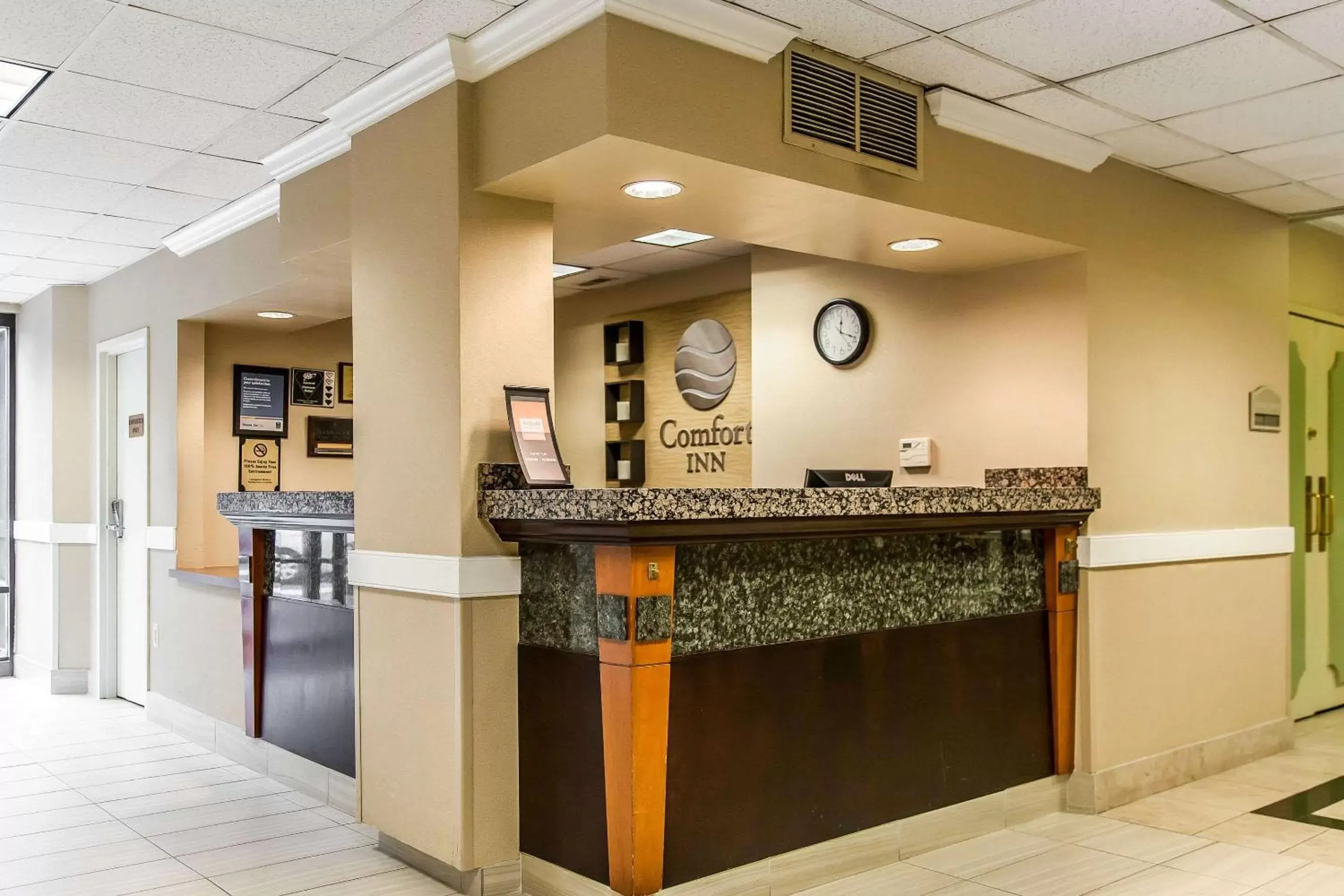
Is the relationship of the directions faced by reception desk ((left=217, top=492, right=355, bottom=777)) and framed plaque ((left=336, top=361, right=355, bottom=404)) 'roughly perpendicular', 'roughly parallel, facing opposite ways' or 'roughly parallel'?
roughly perpendicular

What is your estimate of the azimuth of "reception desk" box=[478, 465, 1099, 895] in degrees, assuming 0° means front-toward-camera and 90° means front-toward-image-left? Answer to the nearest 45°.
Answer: approximately 315°

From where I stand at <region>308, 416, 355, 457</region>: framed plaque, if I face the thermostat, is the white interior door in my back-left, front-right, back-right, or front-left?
back-right

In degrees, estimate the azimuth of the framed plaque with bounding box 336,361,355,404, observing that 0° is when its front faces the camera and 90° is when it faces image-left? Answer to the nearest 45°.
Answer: approximately 315°

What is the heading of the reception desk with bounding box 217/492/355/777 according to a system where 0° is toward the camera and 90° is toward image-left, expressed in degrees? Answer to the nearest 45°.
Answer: approximately 45°

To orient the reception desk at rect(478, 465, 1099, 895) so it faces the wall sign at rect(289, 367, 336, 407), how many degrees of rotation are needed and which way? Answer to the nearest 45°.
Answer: approximately 180°
